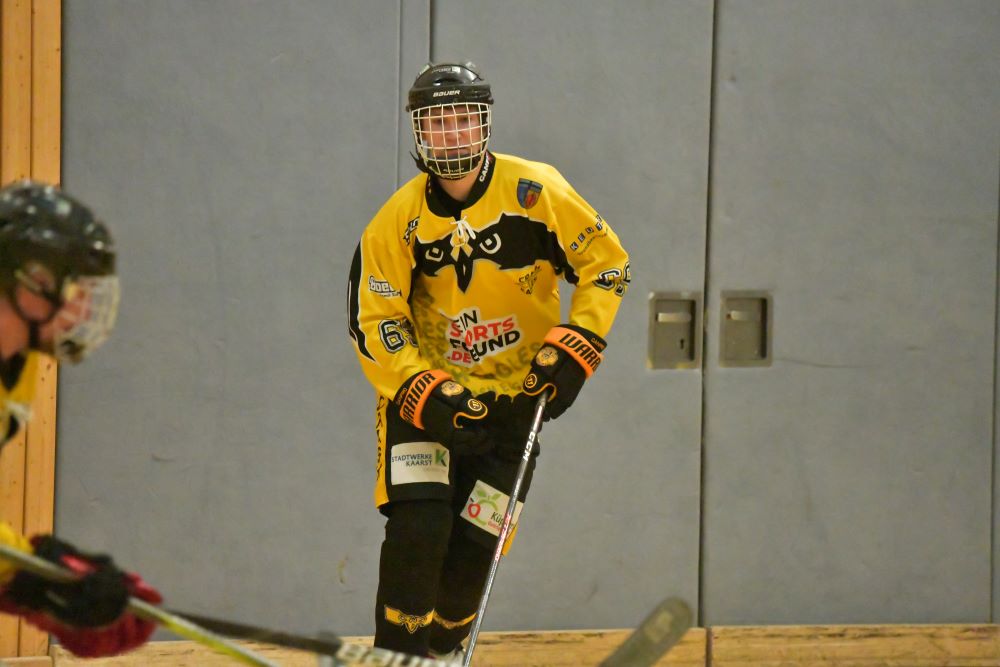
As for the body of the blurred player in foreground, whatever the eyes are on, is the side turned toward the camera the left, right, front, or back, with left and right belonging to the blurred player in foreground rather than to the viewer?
right

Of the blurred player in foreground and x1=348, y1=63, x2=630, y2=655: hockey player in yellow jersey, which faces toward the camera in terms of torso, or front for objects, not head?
the hockey player in yellow jersey

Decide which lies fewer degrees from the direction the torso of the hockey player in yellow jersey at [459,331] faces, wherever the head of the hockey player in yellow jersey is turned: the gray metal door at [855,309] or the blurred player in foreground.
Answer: the blurred player in foreground

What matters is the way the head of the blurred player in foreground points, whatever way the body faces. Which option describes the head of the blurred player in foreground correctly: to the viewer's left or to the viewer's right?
to the viewer's right

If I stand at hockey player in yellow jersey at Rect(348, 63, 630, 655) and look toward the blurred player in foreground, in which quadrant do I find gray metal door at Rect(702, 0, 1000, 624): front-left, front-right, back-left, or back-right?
back-left

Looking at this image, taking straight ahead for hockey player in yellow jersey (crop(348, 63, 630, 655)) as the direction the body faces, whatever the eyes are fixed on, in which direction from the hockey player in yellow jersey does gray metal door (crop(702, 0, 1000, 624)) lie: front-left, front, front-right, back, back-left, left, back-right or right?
back-left

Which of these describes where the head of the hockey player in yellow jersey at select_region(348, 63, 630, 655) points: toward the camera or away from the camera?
toward the camera

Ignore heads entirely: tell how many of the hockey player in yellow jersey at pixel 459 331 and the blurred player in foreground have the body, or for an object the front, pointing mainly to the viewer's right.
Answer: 1

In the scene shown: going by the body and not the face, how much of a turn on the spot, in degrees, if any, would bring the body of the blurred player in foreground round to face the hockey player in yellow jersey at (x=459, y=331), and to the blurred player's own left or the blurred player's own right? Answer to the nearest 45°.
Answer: approximately 45° to the blurred player's own left

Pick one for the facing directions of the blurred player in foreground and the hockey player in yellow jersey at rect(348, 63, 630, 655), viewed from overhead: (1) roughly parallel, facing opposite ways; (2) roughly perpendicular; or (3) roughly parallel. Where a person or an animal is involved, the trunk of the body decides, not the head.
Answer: roughly perpendicular

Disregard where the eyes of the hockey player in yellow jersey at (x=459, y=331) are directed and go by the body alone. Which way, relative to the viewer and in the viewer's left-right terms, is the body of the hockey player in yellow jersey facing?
facing the viewer

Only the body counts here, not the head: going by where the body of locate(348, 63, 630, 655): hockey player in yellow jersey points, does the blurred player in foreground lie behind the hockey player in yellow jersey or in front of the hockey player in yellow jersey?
in front

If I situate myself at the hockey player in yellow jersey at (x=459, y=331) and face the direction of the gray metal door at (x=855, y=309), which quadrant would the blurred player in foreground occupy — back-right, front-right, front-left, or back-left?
back-right
